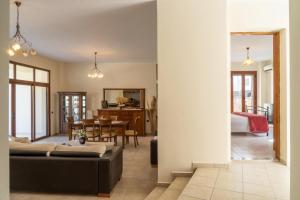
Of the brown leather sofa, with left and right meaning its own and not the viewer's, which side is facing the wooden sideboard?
front

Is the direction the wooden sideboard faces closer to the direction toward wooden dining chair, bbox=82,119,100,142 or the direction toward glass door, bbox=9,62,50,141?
the wooden dining chair

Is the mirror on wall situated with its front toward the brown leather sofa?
yes

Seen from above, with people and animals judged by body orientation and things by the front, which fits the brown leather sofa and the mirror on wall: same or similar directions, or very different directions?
very different directions

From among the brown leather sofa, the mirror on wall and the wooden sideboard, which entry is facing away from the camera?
the brown leather sofa

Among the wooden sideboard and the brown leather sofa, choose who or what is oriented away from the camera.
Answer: the brown leather sofa

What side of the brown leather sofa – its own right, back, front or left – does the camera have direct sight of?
back

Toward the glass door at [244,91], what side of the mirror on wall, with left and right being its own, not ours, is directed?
left

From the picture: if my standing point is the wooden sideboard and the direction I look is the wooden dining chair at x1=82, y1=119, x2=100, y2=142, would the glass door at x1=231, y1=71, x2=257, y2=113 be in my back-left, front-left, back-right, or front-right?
back-left

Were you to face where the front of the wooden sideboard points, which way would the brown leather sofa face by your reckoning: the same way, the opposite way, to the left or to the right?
the opposite way

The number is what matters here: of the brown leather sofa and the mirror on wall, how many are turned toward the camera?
1
